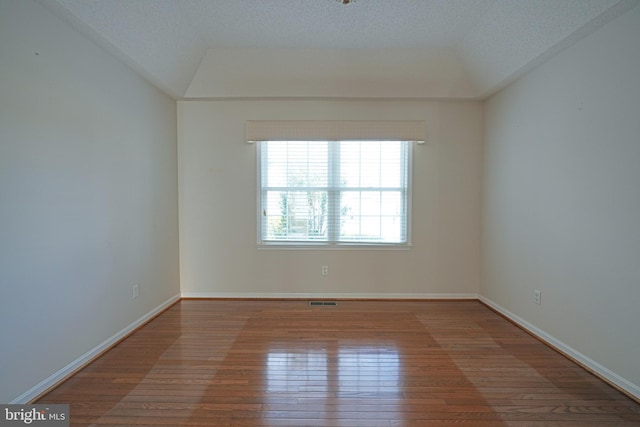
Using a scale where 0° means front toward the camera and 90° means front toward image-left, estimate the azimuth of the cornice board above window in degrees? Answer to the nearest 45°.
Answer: approximately 0°
